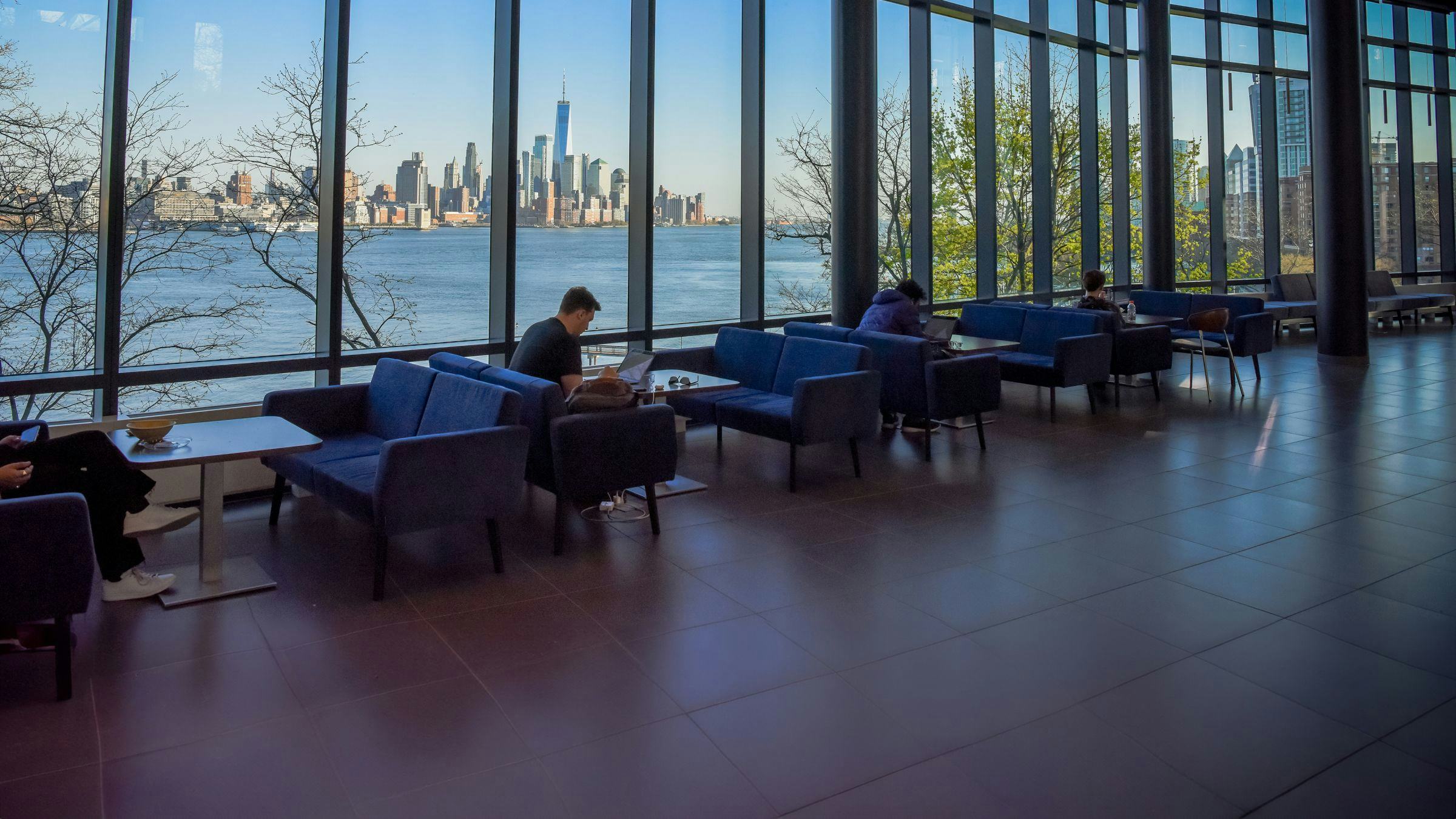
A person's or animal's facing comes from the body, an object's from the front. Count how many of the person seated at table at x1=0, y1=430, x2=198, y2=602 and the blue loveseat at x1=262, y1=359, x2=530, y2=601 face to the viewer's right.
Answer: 1

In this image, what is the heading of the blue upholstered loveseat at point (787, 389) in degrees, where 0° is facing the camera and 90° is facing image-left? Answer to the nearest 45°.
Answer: approximately 45°

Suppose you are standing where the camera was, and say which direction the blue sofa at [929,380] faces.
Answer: facing away from the viewer and to the right of the viewer

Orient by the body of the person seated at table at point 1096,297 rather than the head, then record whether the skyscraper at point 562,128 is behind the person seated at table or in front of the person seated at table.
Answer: in front

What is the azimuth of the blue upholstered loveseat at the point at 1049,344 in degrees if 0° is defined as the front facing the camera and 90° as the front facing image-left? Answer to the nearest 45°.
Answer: approximately 45°

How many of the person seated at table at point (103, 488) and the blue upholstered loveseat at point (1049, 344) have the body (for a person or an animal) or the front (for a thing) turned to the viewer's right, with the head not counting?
1

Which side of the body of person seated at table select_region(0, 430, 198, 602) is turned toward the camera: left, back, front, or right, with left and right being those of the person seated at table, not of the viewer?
right

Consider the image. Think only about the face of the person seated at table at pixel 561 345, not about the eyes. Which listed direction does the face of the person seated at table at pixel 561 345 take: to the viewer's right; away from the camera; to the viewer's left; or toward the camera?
to the viewer's right

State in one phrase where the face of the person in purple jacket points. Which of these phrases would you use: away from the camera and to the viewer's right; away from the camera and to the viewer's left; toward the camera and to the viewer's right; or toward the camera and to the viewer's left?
away from the camera and to the viewer's right

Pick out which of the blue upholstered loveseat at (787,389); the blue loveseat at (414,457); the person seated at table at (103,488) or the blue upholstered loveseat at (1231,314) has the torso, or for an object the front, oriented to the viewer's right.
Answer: the person seated at table
